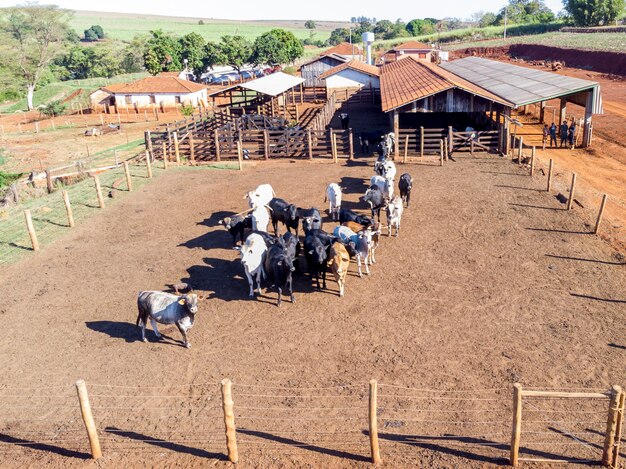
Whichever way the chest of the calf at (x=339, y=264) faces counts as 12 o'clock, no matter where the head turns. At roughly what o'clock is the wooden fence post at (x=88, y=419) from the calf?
The wooden fence post is roughly at 1 o'clock from the calf.

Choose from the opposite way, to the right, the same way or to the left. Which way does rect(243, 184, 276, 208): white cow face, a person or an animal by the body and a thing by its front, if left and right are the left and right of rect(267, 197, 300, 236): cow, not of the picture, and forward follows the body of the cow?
to the right

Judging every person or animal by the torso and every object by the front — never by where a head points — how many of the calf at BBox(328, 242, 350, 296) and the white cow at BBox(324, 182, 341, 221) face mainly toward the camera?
2

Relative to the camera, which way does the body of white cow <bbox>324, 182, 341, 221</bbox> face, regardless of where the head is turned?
toward the camera

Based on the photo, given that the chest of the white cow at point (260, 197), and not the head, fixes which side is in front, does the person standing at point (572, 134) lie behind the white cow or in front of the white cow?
behind

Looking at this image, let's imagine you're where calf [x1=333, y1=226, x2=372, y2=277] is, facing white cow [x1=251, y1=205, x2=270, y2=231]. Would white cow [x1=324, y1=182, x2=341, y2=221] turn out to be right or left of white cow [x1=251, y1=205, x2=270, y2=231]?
right

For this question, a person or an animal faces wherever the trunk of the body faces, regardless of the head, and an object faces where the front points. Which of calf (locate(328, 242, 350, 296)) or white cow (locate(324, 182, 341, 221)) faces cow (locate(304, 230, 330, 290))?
the white cow

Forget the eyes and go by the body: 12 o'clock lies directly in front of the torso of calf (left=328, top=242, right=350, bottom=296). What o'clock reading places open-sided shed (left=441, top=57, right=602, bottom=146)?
The open-sided shed is roughly at 7 o'clock from the calf.

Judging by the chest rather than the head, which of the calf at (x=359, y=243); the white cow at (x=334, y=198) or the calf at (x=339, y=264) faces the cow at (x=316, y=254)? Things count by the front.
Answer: the white cow

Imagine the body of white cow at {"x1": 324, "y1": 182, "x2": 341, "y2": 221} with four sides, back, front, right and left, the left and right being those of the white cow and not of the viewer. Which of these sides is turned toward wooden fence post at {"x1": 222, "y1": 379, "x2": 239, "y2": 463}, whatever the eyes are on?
front

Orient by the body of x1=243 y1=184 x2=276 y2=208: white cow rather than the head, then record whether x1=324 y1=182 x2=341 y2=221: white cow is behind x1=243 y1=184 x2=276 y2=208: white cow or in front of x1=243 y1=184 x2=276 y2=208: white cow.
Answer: behind

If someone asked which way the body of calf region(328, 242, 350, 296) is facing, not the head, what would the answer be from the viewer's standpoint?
toward the camera

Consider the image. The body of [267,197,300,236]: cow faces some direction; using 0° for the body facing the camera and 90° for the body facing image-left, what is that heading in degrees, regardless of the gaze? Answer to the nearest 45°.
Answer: approximately 315°

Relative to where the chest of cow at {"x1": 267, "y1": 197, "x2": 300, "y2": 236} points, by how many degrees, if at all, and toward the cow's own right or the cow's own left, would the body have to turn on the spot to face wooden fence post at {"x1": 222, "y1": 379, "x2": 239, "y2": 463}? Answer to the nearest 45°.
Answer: approximately 45° to the cow's own right

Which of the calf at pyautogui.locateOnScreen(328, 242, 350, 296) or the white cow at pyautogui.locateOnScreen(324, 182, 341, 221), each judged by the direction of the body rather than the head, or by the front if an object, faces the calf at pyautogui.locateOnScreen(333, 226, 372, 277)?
the white cow

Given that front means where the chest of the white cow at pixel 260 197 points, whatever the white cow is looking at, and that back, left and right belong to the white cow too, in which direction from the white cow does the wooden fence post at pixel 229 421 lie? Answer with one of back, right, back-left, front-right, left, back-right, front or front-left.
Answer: front-left
